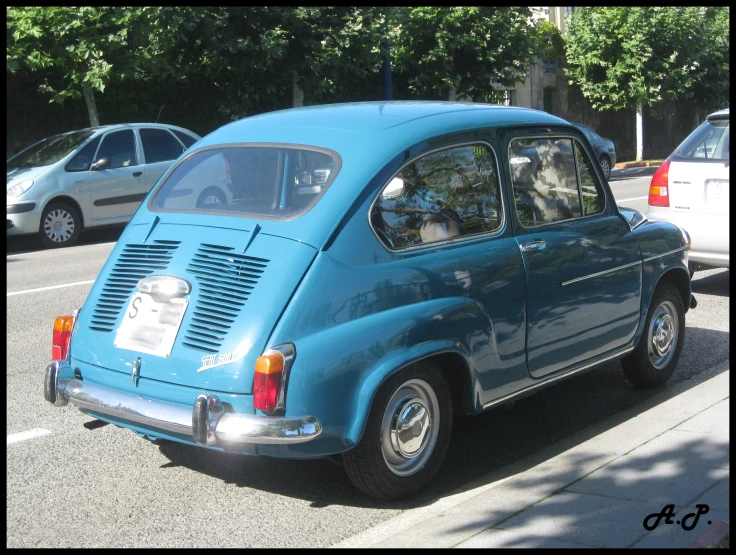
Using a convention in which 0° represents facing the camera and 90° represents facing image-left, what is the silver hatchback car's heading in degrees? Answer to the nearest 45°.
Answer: approximately 45°

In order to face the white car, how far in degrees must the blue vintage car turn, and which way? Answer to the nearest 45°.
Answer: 0° — it already faces it

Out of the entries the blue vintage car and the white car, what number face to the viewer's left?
0

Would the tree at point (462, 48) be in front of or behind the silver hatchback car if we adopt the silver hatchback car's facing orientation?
behind

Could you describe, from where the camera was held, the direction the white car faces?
facing away from the viewer and to the right of the viewer

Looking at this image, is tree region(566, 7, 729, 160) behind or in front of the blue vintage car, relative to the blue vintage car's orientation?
in front

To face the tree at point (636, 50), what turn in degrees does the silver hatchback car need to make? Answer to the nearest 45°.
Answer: approximately 180°

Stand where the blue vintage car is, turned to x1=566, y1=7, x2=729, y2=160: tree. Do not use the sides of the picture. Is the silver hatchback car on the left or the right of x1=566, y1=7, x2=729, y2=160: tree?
left

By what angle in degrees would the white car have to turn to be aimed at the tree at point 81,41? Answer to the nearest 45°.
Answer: approximately 90° to its left

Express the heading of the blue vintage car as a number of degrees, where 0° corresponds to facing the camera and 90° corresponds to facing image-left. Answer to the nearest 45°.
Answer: approximately 225°
